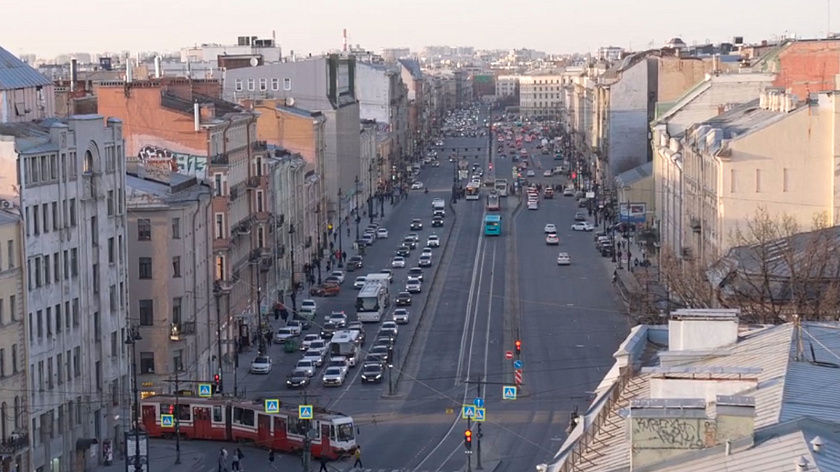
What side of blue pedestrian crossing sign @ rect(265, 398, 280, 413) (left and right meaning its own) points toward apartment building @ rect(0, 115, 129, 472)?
right

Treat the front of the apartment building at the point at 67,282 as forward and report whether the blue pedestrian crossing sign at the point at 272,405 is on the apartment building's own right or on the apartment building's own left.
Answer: on the apartment building's own left

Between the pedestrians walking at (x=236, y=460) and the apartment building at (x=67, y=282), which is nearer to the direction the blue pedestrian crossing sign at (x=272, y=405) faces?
the pedestrians walking

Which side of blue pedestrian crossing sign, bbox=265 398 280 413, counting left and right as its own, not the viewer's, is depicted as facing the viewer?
front

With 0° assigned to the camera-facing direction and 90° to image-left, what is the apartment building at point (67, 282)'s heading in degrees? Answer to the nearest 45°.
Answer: approximately 315°

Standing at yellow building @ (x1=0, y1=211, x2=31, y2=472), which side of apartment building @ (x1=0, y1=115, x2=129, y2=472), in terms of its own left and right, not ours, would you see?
right

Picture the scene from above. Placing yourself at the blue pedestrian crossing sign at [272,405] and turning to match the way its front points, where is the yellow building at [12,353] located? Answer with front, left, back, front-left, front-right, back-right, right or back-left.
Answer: front-right

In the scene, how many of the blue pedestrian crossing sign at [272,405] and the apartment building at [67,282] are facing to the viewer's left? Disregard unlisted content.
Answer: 0

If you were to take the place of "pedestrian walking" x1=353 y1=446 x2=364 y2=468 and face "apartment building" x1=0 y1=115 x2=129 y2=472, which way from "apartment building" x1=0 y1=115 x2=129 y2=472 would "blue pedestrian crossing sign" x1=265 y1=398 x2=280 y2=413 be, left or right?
right
